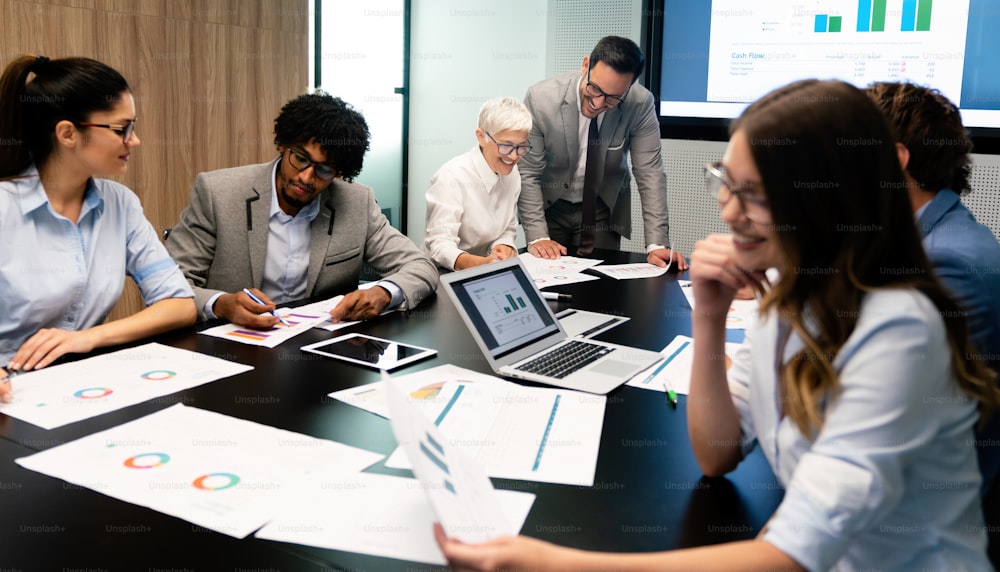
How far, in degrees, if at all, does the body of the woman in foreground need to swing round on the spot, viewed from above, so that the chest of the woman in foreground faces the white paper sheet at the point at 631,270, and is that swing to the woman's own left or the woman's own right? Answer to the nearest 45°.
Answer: approximately 90° to the woman's own right

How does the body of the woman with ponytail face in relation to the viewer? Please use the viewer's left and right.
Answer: facing the viewer and to the right of the viewer

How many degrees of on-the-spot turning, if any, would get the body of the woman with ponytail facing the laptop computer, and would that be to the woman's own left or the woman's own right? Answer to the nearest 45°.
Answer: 0° — they already face it

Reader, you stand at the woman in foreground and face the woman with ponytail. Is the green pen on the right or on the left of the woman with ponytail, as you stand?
right

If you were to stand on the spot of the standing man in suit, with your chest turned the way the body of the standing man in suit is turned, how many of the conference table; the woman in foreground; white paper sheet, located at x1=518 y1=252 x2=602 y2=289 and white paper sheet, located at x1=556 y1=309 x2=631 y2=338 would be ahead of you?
4

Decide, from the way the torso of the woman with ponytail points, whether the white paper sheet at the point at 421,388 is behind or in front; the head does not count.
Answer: in front

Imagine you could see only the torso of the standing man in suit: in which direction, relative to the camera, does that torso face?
toward the camera

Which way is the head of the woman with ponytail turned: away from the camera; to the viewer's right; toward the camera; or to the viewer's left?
to the viewer's right

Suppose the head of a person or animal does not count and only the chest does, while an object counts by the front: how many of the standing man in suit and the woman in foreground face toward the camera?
1

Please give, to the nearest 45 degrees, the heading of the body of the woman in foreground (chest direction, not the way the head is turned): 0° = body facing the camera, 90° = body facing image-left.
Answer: approximately 90°

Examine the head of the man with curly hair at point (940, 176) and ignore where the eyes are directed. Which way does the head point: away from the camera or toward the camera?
away from the camera

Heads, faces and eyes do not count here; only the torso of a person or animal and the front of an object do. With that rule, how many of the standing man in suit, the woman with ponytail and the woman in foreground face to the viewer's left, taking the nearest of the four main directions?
1

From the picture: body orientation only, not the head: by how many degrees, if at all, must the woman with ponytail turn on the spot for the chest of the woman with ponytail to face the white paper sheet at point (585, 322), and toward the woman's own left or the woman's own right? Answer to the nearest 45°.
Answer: approximately 45° to the woman's own left

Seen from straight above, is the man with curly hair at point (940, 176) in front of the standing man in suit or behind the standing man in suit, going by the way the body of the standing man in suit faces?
in front

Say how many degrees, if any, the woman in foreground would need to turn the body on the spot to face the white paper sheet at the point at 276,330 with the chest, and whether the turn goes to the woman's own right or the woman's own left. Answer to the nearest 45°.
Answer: approximately 45° to the woman's own right
